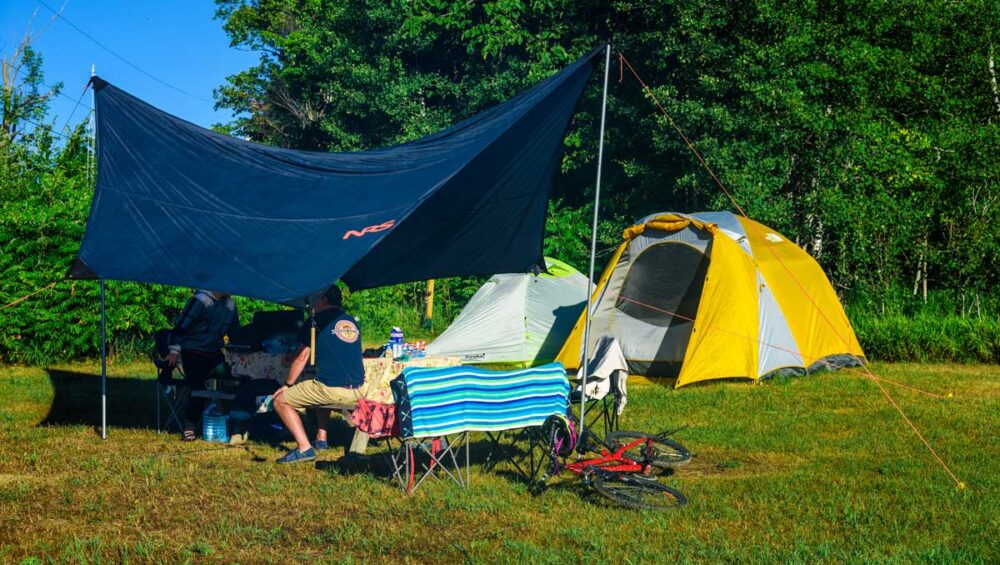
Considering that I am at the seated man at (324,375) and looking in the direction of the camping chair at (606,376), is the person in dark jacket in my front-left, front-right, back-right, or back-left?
back-left

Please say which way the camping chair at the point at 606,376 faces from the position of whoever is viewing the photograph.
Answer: facing away from the viewer and to the left of the viewer

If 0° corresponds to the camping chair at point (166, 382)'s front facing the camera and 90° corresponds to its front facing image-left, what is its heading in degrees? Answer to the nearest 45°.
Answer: approximately 270°

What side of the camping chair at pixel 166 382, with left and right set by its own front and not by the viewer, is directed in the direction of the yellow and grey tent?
front

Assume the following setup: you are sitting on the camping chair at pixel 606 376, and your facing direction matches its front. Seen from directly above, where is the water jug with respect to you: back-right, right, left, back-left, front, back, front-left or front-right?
front-left

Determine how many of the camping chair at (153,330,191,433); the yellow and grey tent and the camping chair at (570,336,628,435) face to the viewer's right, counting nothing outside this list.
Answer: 1

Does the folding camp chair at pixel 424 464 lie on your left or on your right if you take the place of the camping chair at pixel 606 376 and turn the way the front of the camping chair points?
on your left

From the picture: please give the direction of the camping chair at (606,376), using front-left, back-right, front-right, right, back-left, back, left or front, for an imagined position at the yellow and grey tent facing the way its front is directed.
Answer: front-left

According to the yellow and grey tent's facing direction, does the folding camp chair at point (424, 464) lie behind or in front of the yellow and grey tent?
in front
